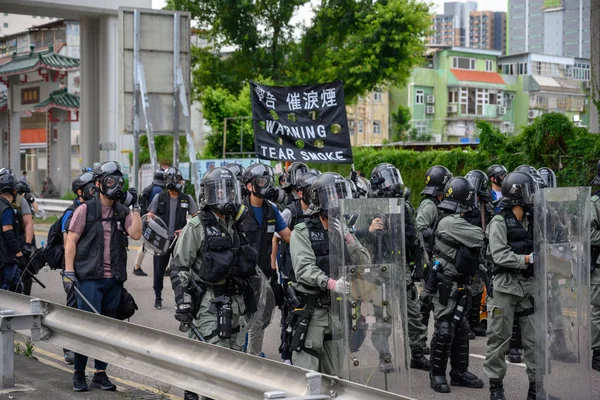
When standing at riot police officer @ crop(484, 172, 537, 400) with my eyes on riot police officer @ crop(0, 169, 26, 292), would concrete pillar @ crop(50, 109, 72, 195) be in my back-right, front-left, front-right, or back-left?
front-right

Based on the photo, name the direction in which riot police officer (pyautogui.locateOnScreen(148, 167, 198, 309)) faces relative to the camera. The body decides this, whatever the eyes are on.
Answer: toward the camera

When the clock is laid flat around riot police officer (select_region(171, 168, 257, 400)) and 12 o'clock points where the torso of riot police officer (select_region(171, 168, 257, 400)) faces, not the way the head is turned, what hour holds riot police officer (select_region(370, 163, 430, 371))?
riot police officer (select_region(370, 163, 430, 371)) is roughly at 9 o'clock from riot police officer (select_region(171, 168, 257, 400)).

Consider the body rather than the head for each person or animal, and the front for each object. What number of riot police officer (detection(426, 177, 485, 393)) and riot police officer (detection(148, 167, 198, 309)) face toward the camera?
1
